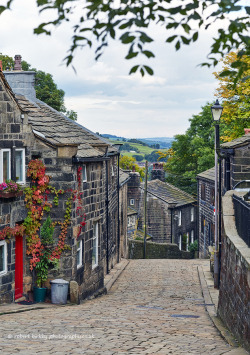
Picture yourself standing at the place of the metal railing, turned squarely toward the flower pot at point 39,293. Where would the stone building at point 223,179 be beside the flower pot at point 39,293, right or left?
right

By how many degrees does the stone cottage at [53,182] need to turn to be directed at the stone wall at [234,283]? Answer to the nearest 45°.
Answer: approximately 45° to its left
